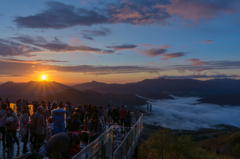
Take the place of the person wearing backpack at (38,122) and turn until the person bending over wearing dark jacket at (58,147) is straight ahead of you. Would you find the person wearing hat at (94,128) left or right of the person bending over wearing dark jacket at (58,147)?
left

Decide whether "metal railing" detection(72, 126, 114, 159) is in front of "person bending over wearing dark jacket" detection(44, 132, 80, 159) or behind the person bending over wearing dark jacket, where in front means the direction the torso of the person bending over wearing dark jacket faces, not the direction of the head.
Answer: in front

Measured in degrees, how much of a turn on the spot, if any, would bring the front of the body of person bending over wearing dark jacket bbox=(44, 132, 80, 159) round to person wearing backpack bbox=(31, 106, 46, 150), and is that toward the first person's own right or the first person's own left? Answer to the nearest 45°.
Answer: approximately 90° to the first person's own left

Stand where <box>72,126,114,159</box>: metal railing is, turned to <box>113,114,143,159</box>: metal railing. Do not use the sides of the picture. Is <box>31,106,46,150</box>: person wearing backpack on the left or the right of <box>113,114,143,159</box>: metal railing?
left

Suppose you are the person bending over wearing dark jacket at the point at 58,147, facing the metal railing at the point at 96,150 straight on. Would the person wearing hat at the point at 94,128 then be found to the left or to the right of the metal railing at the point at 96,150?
left
